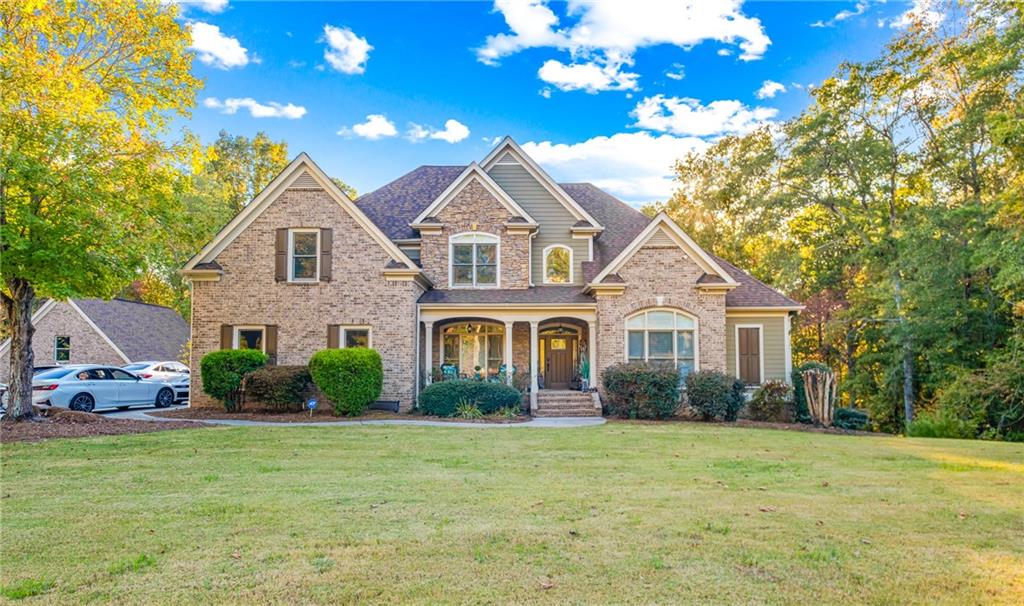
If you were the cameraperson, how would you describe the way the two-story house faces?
facing the viewer

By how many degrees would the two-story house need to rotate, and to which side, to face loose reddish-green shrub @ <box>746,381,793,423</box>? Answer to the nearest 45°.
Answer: approximately 90° to its left

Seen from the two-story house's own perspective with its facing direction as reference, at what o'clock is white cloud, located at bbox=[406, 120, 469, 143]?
The white cloud is roughly at 6 o'clock from the two-story house.

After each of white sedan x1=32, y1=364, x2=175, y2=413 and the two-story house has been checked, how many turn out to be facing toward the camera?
1

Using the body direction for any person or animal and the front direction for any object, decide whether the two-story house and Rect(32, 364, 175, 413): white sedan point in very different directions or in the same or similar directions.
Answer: very different directions

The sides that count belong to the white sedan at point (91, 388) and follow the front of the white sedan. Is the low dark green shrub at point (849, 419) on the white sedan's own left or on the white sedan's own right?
on the white sedan's own right
